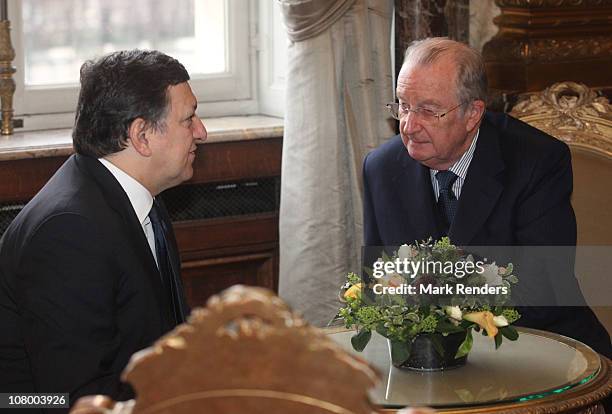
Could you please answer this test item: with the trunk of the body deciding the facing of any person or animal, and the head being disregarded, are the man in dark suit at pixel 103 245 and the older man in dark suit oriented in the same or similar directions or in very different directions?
very different directions

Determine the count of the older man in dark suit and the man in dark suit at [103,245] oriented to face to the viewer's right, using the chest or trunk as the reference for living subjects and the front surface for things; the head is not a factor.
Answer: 1

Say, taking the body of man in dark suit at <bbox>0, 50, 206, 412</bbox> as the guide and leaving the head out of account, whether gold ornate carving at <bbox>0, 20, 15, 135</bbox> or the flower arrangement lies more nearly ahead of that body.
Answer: the flower arrangement

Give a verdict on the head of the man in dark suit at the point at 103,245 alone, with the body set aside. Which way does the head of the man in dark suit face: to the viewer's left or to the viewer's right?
to the viewer's right

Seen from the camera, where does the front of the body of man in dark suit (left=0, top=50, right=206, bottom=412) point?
to the viewer's right

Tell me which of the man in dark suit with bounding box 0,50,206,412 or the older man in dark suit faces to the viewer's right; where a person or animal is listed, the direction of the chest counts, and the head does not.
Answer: the man in dark suit

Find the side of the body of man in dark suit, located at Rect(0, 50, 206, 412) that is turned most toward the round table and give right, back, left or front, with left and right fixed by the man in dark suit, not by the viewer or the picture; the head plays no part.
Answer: front

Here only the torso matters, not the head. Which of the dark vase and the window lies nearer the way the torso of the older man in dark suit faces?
the dark vase

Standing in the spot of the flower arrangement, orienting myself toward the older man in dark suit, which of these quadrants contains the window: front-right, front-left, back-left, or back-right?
front-left

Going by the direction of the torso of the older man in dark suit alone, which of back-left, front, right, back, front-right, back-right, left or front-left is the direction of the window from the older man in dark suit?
right

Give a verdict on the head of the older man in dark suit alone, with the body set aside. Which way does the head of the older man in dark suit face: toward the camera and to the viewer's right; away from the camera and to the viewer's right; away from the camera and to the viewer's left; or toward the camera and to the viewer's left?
toward the camera and to the viewer's left

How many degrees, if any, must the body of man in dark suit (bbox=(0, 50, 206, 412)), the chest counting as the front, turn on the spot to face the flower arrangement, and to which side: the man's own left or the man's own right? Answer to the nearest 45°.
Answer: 0° — they already face it

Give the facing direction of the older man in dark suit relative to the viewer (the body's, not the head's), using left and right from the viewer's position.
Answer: facing the viewer and to the left of the viewer

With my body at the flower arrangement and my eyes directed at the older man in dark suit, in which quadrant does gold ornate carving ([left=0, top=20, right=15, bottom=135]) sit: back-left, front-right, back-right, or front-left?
front-left

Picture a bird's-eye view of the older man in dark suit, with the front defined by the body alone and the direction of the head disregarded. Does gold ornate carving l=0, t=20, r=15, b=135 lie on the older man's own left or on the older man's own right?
on the older man's own right

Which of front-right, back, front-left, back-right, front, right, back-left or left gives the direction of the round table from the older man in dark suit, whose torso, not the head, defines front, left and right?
front-left

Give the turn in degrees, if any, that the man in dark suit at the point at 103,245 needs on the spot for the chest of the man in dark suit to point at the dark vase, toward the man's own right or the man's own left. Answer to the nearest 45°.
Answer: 0° — they already face it

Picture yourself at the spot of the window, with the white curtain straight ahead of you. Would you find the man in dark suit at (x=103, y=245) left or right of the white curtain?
right

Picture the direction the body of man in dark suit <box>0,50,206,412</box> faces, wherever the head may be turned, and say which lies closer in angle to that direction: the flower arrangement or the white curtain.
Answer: the flower arrangement
